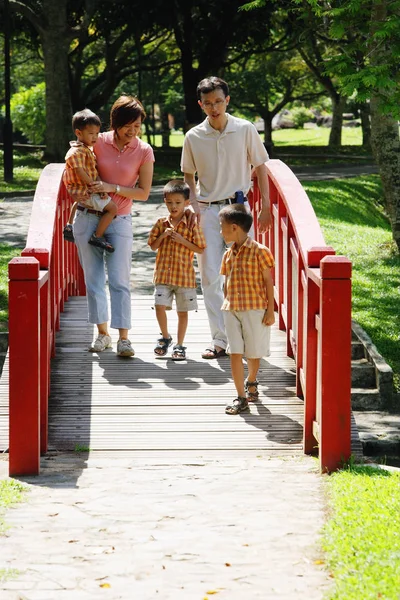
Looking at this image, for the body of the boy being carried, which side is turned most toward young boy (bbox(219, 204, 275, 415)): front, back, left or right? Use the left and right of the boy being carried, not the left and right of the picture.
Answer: front

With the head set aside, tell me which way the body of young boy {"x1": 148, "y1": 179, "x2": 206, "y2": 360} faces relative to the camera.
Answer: toward the camera

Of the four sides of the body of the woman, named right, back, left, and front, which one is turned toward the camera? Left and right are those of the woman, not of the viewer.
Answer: front

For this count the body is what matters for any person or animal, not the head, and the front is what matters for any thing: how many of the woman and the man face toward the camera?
2

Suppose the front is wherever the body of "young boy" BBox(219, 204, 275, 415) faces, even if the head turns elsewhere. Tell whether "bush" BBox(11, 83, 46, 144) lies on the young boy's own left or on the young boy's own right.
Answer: on the young boy's own right

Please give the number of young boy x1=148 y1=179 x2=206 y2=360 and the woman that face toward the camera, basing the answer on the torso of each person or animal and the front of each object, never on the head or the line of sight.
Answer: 2

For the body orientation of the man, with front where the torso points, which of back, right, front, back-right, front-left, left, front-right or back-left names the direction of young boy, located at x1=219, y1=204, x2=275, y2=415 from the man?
front

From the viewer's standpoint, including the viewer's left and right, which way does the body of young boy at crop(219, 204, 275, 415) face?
facing the viewer and to the left of the viewer

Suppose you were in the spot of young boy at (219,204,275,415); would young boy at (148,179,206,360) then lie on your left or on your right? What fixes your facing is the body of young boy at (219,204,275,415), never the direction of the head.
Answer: on your right

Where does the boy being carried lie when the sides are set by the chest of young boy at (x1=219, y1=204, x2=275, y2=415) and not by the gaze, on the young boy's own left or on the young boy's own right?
on the young boy's own right

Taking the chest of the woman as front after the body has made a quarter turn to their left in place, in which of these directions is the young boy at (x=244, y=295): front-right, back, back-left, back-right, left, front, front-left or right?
front-right

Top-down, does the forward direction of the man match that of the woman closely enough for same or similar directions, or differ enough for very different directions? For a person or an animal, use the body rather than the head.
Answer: same or similar directions

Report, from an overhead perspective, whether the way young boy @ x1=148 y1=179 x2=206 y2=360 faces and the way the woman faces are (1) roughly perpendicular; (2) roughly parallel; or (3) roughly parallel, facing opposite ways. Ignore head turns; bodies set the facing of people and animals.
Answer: roughly parallel

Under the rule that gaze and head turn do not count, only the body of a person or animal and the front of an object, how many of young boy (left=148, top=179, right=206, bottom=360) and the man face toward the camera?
2

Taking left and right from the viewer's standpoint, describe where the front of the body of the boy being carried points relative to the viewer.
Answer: facing the viewer and to the right of the viewer

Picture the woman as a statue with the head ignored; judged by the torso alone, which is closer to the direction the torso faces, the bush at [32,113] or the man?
the man
